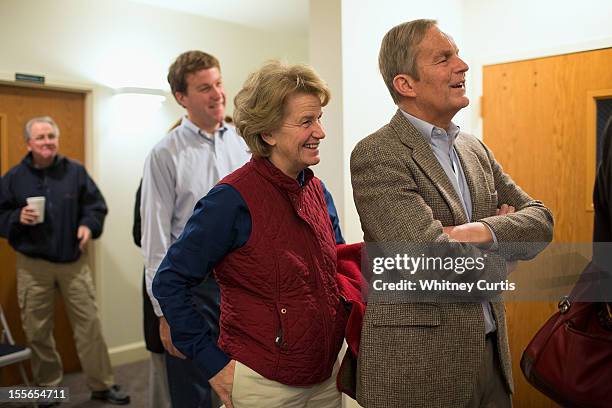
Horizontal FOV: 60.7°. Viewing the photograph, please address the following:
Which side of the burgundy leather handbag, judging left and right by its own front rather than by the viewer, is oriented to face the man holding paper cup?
right

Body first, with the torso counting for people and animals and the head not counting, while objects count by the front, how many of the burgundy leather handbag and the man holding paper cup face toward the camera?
2

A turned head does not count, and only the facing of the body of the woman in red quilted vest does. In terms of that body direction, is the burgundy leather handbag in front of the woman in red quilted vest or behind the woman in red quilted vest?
in front

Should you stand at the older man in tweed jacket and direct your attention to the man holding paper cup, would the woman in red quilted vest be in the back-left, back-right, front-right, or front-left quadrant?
front-left

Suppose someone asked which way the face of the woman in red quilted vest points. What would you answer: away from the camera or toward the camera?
toward the camera

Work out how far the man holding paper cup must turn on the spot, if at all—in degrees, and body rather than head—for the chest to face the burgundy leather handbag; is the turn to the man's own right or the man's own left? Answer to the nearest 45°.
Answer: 0° — they already face it

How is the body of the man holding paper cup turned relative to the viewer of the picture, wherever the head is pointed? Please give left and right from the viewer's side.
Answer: facing the viewer

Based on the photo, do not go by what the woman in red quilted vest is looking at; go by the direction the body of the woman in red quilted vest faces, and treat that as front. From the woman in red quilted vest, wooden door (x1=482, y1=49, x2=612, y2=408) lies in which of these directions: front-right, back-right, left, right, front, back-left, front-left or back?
left

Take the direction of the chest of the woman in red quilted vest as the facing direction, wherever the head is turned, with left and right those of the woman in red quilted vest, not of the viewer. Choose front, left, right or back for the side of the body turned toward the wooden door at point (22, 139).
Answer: back

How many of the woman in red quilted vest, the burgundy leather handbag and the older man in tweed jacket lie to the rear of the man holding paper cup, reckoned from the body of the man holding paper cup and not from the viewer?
0

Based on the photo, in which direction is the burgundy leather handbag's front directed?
toward the camera

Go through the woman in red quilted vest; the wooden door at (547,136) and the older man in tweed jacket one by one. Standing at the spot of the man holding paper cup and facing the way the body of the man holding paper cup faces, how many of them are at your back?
0

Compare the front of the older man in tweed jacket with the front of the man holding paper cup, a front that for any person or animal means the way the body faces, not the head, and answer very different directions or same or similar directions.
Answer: same or similar directions

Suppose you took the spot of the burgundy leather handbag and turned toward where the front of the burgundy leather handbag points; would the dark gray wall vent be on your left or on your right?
on your right
